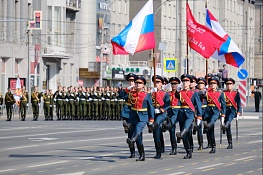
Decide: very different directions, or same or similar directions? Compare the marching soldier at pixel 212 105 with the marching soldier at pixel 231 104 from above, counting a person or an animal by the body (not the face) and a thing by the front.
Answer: same or similar directions

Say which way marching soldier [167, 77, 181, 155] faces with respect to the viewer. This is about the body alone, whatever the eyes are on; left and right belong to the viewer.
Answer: facing the viewer and to the left of the viewer

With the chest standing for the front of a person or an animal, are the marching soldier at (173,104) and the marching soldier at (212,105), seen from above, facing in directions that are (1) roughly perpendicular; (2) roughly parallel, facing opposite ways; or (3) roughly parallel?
roughly parallel

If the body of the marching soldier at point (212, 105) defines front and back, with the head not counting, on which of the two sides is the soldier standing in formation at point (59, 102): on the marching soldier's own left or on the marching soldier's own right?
on the marching soldier's own right

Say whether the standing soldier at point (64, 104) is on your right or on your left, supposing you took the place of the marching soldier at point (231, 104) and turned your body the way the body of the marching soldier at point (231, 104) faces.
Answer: on your right

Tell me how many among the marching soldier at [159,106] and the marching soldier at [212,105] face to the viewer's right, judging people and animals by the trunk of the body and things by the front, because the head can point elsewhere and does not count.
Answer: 0

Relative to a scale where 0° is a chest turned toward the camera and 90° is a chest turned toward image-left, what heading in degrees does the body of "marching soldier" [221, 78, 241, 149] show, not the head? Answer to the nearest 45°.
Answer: approximately 45°

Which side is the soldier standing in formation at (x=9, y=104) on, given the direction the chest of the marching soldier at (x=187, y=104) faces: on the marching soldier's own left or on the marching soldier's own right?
on the marching soldier's own right
